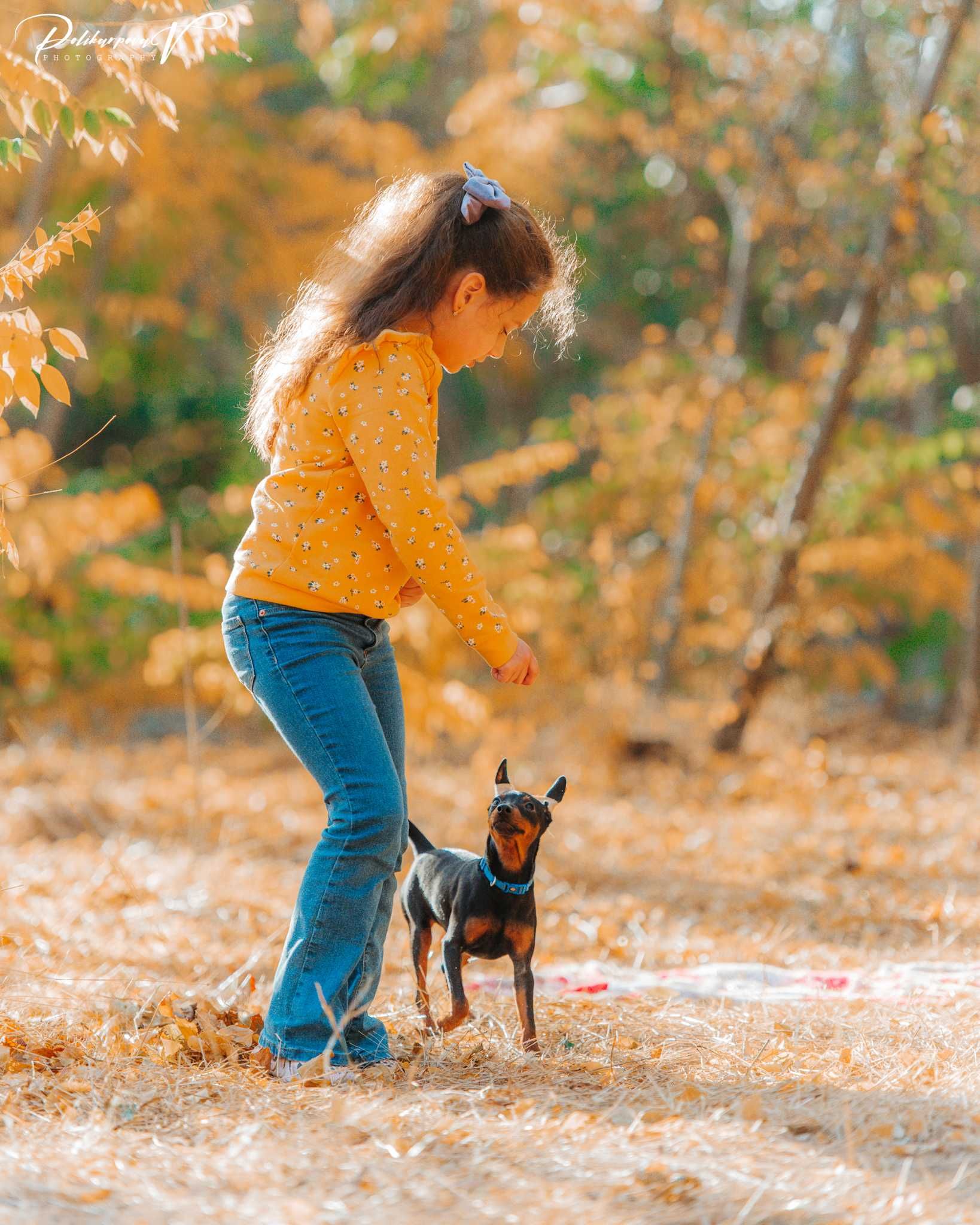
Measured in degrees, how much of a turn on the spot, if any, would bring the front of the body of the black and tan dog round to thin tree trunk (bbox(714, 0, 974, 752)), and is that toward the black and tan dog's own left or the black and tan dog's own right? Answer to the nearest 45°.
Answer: approximately 135° to the black and tan dog's own left

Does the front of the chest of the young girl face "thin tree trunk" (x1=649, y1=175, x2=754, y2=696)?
no

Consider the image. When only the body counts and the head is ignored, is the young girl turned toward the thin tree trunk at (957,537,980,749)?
no

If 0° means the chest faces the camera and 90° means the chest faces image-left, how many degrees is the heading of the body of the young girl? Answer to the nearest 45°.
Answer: approximately 270°

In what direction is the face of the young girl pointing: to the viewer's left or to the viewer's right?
to the viewer's right

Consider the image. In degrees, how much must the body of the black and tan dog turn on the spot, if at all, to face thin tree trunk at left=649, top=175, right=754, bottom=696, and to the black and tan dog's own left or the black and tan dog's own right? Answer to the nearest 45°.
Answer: approximately 135° to the black and tan dog's own left

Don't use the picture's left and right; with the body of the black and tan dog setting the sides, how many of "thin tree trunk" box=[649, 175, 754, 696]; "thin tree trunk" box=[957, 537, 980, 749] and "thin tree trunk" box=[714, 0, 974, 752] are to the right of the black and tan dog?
0

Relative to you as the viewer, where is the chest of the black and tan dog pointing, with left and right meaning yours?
facing the viewer and to the right of the viewer
